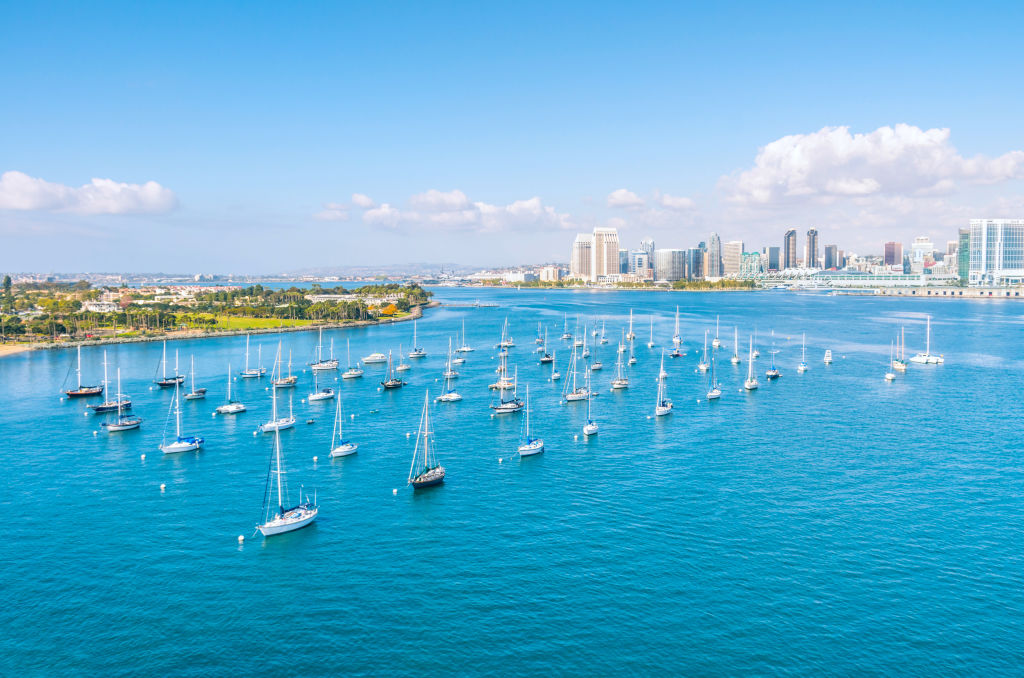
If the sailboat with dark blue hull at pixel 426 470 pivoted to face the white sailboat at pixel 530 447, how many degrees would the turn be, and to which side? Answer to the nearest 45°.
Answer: approximately 180°

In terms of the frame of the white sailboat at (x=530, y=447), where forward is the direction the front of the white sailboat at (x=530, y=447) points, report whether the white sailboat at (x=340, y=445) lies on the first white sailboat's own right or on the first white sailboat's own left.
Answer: on the first white sailboat's own right

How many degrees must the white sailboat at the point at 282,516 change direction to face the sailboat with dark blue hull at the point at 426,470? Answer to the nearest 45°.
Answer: approximately 180°

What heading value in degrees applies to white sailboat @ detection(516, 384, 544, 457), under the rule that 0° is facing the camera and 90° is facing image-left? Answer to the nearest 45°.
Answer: approximately 45°

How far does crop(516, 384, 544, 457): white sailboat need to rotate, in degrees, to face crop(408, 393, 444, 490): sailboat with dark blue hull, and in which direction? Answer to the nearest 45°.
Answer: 0° — it already faces it

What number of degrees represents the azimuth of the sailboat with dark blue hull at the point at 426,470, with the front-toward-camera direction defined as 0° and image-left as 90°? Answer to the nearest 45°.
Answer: approximately 45°
